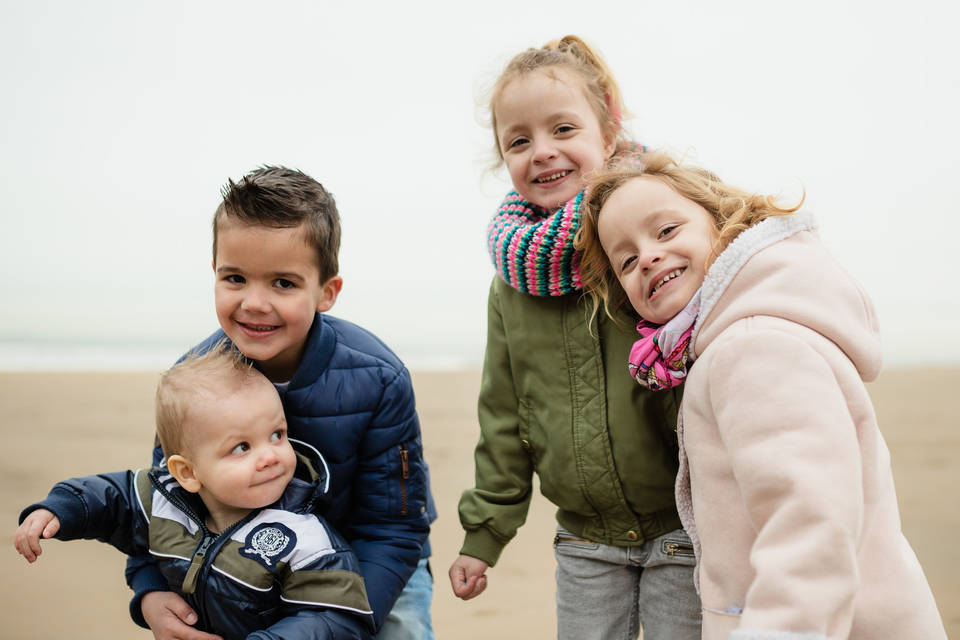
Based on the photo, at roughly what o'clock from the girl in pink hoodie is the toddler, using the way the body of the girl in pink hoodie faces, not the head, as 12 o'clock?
The toddler is roughly at 12 o'clock from the girl in pink hoodie.

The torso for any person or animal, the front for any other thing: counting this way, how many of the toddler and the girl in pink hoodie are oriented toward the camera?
1

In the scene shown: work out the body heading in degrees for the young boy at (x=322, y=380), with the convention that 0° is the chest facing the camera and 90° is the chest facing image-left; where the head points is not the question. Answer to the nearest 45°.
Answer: approximately 45°

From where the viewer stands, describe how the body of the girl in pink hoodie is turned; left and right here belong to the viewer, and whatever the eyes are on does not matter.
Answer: facing to the left of the viewer

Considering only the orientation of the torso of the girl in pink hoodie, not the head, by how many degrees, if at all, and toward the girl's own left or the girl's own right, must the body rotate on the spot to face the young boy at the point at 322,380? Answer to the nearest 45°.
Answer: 0° — they already face them

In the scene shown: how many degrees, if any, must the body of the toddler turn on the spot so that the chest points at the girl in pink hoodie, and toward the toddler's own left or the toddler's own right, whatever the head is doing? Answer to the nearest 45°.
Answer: approximately 45° to the toddler's own left
